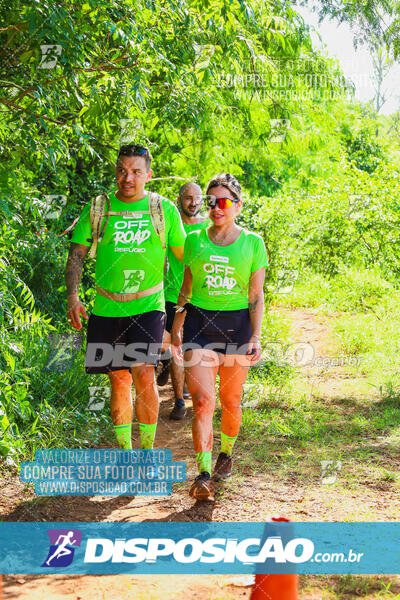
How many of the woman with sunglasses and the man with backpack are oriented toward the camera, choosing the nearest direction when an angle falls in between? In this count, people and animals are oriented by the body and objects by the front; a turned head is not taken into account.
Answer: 2

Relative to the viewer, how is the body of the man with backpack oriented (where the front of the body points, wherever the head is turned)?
toward the camera

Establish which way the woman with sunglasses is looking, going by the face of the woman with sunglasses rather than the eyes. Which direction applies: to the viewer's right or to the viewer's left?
to the viewer's left

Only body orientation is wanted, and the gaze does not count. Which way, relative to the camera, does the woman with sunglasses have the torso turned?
toward the camera

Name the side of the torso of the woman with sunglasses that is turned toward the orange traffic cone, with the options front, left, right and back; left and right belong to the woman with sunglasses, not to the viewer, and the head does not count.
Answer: front
